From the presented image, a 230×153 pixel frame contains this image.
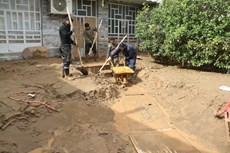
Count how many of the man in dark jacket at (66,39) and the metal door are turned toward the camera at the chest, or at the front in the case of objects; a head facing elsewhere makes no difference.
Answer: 1

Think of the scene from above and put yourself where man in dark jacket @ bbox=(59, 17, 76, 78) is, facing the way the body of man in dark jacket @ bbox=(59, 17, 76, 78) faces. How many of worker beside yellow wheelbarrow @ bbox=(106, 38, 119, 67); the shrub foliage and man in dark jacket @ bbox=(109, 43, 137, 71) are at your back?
0

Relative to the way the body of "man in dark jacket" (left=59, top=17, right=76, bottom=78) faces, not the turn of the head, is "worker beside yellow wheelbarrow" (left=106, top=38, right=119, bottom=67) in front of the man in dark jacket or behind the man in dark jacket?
in front

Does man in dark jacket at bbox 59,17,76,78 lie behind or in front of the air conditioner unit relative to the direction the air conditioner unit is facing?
in front

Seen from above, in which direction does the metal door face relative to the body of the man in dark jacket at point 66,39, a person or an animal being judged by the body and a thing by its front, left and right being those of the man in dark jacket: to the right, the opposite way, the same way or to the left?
to the right

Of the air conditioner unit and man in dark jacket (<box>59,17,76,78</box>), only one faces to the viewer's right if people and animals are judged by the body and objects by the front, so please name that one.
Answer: the man in dark jacket

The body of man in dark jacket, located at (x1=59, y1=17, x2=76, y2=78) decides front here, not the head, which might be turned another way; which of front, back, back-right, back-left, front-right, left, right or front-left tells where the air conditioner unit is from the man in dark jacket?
left

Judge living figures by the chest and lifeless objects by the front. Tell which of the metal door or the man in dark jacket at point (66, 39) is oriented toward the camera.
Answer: the metal door

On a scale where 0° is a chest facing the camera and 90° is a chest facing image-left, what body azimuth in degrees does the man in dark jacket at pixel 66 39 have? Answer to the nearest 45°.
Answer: approximately 270°

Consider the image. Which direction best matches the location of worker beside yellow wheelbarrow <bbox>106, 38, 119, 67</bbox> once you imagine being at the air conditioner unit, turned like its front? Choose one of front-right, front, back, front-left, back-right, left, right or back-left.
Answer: front-left

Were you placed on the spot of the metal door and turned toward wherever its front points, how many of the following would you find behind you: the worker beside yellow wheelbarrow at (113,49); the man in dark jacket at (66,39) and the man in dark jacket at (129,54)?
0

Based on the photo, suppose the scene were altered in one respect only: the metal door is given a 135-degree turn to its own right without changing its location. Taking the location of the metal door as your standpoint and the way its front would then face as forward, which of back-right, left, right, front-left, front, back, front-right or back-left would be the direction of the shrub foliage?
back

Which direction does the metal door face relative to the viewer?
toward the camera

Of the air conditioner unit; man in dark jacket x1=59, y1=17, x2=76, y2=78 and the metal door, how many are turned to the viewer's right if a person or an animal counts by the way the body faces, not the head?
1
